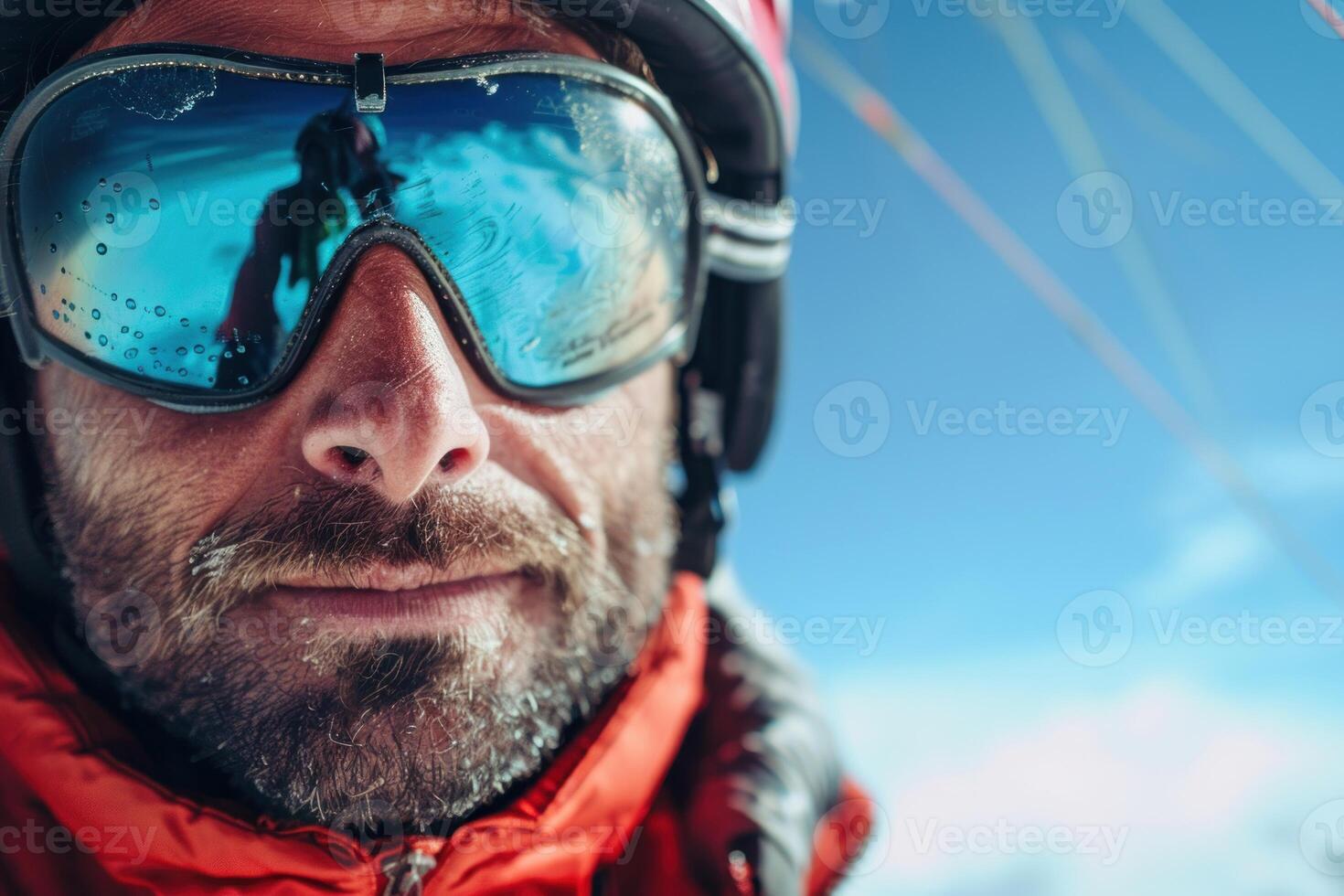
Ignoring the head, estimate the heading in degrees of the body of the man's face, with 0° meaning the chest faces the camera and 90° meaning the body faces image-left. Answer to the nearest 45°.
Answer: approximately 0°
